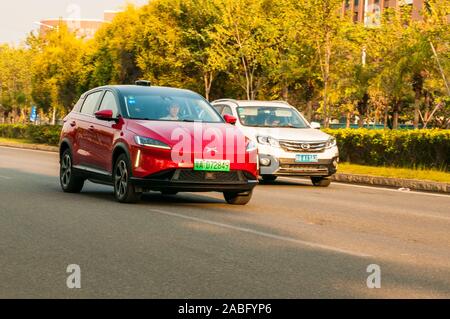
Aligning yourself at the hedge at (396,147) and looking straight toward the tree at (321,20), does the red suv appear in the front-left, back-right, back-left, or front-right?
back-left

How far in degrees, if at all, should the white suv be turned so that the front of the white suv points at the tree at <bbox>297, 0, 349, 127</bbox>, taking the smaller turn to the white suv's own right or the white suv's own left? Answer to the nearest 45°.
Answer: approximately 135° to the white suv's own left

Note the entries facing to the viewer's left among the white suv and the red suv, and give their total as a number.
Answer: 0

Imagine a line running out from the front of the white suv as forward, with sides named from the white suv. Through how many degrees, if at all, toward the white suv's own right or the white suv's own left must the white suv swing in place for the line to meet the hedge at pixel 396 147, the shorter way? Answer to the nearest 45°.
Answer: approximately 90° to the white suv's own left

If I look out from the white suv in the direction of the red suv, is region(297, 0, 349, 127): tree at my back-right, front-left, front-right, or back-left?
back-right

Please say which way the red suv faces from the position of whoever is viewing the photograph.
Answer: facing the viewer and to the right of the viewer
